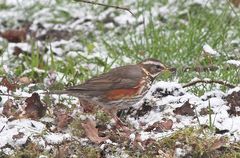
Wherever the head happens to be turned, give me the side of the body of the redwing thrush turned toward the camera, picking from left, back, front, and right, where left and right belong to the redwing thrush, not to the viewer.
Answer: right

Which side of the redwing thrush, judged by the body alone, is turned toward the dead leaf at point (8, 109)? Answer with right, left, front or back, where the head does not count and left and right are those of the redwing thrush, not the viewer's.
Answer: back

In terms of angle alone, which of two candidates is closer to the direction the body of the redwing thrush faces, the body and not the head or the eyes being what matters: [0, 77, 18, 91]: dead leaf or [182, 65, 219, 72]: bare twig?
the bare twig
